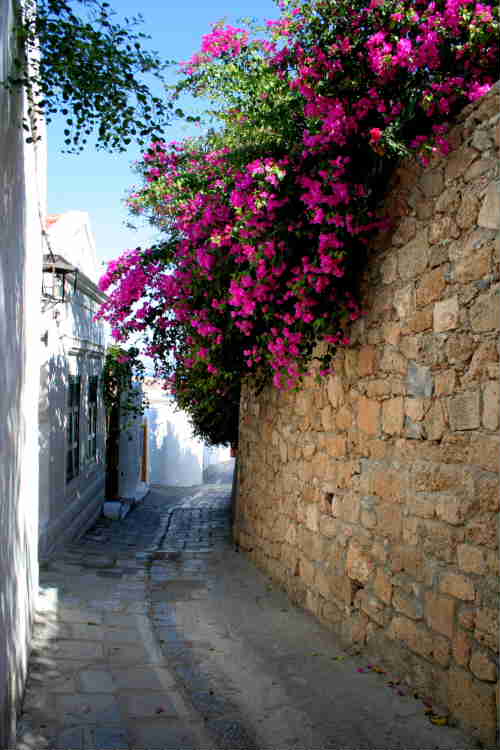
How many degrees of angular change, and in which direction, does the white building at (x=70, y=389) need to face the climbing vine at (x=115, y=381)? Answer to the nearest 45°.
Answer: approximately 90° to its left

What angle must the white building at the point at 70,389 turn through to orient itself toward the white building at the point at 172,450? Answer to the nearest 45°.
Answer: approximately 90° to its left

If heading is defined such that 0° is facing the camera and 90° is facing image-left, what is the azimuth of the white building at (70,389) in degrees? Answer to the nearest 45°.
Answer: approximately 270°
